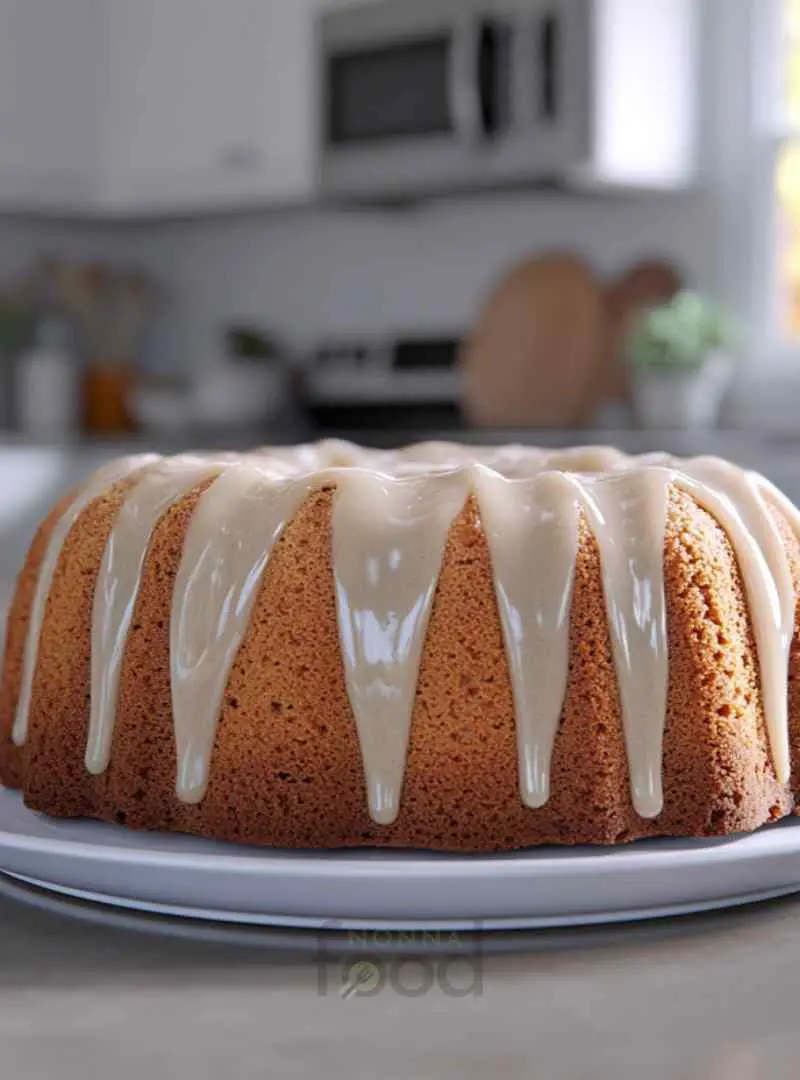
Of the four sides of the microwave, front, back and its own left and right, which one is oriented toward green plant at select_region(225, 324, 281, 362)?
right

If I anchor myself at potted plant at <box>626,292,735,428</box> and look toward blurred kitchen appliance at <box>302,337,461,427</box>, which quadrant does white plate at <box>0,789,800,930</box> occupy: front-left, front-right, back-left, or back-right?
back-left

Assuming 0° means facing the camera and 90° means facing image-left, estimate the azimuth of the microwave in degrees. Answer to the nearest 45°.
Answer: approximately 45°

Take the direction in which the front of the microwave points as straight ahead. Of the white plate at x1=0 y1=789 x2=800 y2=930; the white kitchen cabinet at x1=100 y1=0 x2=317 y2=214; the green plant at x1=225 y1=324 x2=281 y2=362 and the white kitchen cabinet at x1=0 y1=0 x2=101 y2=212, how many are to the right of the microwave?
3

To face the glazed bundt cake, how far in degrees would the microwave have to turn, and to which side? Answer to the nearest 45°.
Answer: approximately 45° to its left

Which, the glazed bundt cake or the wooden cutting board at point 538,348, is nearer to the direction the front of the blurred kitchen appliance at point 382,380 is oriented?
the glazed bundt cake

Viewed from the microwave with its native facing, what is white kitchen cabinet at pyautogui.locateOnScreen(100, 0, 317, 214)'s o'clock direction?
The white kitchen cabinet is roughly at 3 o'clock from the microwave.

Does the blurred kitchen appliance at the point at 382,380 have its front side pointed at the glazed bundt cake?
yes

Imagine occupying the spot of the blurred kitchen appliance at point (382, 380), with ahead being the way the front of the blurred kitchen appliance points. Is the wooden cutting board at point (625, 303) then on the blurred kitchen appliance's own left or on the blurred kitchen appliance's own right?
on the blurred kitchen appliance's own left

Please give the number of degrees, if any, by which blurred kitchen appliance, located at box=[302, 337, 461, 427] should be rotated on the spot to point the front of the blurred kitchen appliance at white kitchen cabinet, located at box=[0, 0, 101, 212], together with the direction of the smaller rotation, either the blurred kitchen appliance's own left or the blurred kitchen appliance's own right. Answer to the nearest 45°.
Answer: approximately 135° to the blurred kitchen appliance's own right

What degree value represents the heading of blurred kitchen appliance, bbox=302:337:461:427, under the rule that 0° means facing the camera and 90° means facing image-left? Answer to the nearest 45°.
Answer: approximately 0°

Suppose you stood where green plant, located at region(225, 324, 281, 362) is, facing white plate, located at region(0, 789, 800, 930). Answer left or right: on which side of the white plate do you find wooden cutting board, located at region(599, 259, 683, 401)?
left
